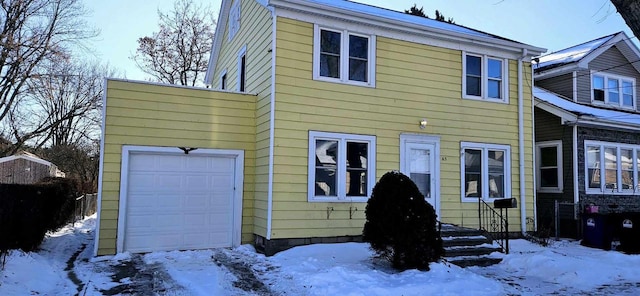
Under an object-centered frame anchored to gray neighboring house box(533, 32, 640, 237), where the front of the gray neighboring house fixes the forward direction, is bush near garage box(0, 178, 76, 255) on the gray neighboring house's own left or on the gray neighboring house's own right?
on the gray neighboring house's own right

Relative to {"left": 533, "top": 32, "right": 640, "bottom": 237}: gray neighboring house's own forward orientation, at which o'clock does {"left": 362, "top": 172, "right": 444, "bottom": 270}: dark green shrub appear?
The dark green shrub is roughly at 2 o'clock from the gray neighboring house.

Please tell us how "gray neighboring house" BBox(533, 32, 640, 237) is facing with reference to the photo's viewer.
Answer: facing the viewer and to the right of the viewer

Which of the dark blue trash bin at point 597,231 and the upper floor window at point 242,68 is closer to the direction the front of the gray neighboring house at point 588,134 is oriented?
the dark blue trash bin

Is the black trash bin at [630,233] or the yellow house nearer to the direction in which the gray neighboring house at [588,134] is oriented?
the black trash bin

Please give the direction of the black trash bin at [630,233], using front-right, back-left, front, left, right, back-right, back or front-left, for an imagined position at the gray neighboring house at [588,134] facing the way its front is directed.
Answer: front-right

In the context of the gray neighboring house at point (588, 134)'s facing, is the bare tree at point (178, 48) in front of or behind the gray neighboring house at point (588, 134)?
behind

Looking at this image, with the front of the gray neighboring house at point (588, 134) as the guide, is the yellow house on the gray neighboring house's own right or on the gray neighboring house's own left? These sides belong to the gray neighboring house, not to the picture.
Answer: on the gray neighboring house's own right

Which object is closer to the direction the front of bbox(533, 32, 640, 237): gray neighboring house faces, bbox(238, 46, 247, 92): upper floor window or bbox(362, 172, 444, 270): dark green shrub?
the dark green shrub
